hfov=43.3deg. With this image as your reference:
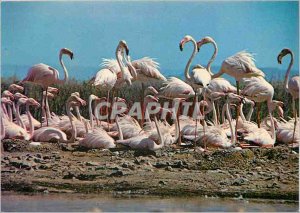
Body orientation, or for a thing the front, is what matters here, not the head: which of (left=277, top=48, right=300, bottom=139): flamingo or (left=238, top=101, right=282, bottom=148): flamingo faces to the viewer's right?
(left=238, top=101, right=282, bottom=148): flamingo

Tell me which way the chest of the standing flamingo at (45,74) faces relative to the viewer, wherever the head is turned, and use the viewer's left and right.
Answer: facing to the right of the viewer

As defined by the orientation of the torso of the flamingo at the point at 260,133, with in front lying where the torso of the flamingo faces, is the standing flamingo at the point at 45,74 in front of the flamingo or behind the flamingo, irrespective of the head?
behind

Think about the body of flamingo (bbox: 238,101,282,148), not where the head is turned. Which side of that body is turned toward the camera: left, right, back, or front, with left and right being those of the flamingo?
right

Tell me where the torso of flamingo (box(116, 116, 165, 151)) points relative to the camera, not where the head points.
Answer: to the viewer's right

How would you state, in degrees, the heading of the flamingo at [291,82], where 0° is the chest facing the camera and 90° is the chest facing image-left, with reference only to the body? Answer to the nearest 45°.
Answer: approximately 90°
